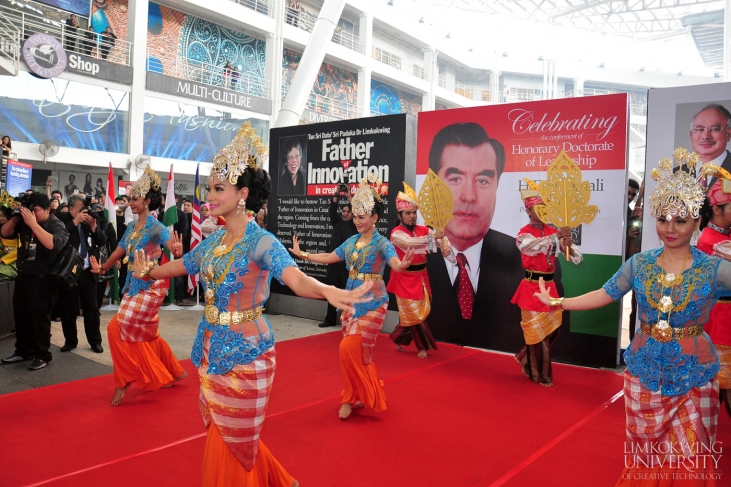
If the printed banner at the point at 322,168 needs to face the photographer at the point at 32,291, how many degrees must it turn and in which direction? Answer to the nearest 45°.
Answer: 0° — it already faces them

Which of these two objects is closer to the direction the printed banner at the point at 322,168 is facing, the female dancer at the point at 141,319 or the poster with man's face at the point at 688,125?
the female dancer

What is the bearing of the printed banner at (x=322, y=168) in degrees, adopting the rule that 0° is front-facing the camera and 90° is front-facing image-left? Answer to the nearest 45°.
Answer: approximately 45°

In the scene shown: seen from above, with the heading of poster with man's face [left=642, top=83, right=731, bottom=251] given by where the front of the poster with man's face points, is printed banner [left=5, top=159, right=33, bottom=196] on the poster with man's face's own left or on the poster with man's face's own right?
on the poster with man's face's own right

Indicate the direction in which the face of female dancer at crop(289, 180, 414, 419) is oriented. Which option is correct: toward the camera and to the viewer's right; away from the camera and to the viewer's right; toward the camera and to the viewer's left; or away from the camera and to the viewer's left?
toward the camera and to the viewer's left

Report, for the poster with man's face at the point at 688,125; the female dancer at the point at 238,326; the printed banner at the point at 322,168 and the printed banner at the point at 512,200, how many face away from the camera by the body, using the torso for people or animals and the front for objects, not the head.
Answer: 0

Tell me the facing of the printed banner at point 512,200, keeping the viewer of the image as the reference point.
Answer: facing the viewer and to the left of the viewer

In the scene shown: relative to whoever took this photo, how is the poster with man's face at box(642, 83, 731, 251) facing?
facing the viewer

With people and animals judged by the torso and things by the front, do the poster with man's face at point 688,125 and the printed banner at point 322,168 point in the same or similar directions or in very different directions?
same or similar directions

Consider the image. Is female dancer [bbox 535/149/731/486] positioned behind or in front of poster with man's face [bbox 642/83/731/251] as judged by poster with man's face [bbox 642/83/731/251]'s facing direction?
in front
